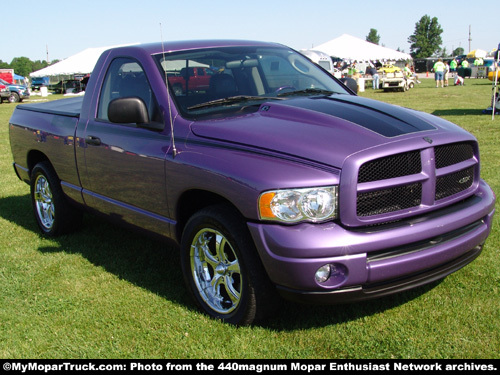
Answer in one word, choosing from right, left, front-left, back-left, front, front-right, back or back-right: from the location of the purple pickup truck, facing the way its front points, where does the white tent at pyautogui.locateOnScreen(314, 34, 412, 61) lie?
back-left

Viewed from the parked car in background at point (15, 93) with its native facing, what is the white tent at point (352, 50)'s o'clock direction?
The white tent is roughly at 11 o'clock from the parked car in background.

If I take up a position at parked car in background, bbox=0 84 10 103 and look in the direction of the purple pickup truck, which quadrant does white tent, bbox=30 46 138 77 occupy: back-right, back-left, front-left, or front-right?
back-left

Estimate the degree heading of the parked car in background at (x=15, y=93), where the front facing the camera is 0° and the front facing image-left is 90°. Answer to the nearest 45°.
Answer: approximately 315°

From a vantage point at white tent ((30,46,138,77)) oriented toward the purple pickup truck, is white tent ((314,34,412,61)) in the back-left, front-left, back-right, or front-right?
front-left

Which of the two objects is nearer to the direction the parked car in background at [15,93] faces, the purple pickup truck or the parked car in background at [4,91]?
the purple pickup truck

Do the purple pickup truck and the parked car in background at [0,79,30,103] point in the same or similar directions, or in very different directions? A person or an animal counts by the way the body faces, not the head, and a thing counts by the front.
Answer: same or similar directions

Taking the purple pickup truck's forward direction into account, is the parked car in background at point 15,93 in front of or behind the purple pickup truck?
behind

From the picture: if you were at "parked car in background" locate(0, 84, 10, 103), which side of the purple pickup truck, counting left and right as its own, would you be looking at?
back

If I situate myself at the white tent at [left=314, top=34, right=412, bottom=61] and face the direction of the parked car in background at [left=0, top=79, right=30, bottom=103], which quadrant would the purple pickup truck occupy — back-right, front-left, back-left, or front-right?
front-left

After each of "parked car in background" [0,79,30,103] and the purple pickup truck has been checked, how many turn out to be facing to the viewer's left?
0

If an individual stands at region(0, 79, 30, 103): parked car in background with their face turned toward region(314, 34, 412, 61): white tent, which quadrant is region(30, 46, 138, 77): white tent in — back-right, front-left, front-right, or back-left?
front-left

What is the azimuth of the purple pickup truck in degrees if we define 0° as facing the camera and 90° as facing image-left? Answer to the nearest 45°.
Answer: approximately 315°

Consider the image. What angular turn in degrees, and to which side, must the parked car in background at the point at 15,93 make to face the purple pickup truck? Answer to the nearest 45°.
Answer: approximately 45° to its right
